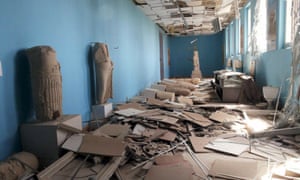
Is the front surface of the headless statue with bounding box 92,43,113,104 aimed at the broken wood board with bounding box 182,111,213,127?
yes

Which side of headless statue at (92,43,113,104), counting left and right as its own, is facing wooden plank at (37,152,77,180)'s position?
right

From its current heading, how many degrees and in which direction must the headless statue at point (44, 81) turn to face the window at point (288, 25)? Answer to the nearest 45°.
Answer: approximately 45° to its left

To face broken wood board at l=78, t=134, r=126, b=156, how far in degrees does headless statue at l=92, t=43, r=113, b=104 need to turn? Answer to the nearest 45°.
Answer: approximately 90° to its right

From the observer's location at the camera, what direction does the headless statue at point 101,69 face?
facing to the right of the viewer

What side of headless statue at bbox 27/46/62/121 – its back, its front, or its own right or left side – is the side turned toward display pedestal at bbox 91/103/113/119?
left

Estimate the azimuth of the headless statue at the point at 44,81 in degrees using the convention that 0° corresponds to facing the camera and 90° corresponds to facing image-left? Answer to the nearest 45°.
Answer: approximately 315°

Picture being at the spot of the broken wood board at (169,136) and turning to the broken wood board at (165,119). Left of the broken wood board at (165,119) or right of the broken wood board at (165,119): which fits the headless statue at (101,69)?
left
